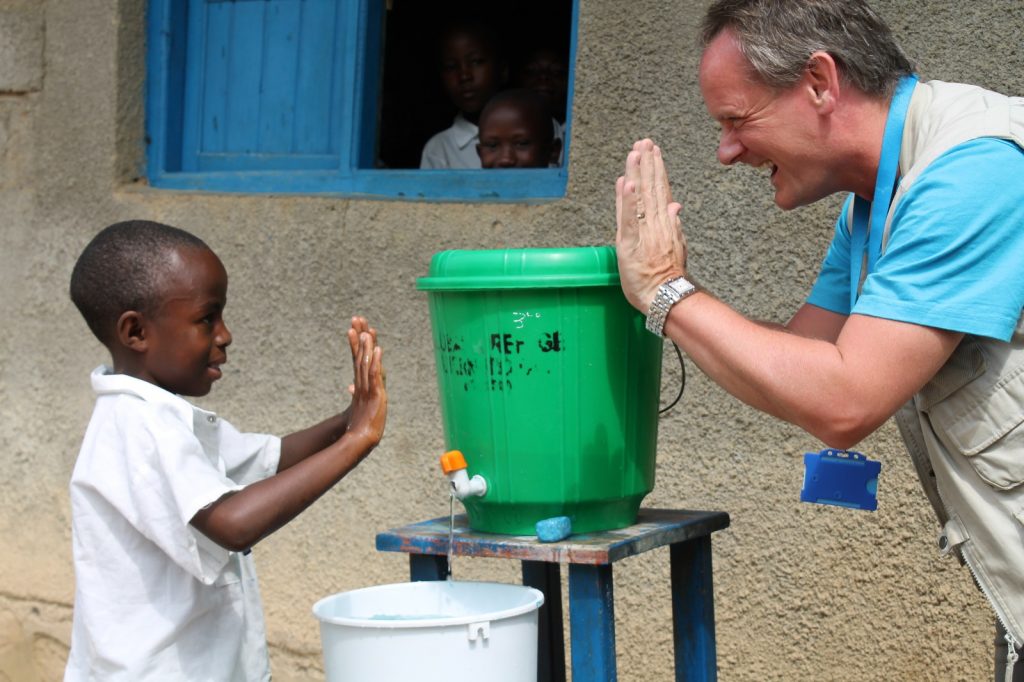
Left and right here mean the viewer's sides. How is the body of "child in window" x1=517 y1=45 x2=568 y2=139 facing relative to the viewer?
facing the viewer

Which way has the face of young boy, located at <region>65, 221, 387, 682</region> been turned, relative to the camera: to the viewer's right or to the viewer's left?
to the viewer's right

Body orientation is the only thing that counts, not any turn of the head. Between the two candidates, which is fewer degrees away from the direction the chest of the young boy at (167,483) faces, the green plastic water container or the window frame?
the green plastic water container

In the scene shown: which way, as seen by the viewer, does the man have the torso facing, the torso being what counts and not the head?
to the viewer's left

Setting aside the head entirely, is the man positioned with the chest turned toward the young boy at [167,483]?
yes

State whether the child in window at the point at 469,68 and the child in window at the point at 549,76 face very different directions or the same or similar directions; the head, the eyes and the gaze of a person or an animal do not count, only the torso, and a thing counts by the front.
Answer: same or similar directions

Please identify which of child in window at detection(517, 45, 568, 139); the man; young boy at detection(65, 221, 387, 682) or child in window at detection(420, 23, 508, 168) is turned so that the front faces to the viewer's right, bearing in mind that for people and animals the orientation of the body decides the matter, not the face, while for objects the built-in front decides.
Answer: the young boy

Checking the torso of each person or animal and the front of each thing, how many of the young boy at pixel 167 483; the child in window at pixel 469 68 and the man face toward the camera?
1

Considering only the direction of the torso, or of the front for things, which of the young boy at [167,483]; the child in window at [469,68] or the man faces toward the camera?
the child in window

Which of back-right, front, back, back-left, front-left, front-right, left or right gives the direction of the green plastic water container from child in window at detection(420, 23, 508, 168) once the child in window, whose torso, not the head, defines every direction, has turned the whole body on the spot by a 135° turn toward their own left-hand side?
back-right

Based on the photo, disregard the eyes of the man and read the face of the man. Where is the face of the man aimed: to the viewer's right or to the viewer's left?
to the viewer's left

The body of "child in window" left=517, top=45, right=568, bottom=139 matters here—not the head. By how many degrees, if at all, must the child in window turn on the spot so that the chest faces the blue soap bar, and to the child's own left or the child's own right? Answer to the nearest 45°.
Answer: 0° — they already face it

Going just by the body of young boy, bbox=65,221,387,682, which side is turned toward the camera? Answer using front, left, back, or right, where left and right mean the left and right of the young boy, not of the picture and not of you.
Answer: right

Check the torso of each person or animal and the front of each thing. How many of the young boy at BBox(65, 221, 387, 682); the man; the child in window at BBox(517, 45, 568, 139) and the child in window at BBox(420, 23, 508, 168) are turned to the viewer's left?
1

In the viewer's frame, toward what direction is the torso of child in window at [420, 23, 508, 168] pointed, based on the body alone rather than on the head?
toward the camera

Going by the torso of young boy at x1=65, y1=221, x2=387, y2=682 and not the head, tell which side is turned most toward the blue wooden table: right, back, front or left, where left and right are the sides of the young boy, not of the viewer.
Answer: front

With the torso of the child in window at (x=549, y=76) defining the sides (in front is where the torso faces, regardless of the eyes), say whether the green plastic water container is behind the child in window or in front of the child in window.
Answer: in front
